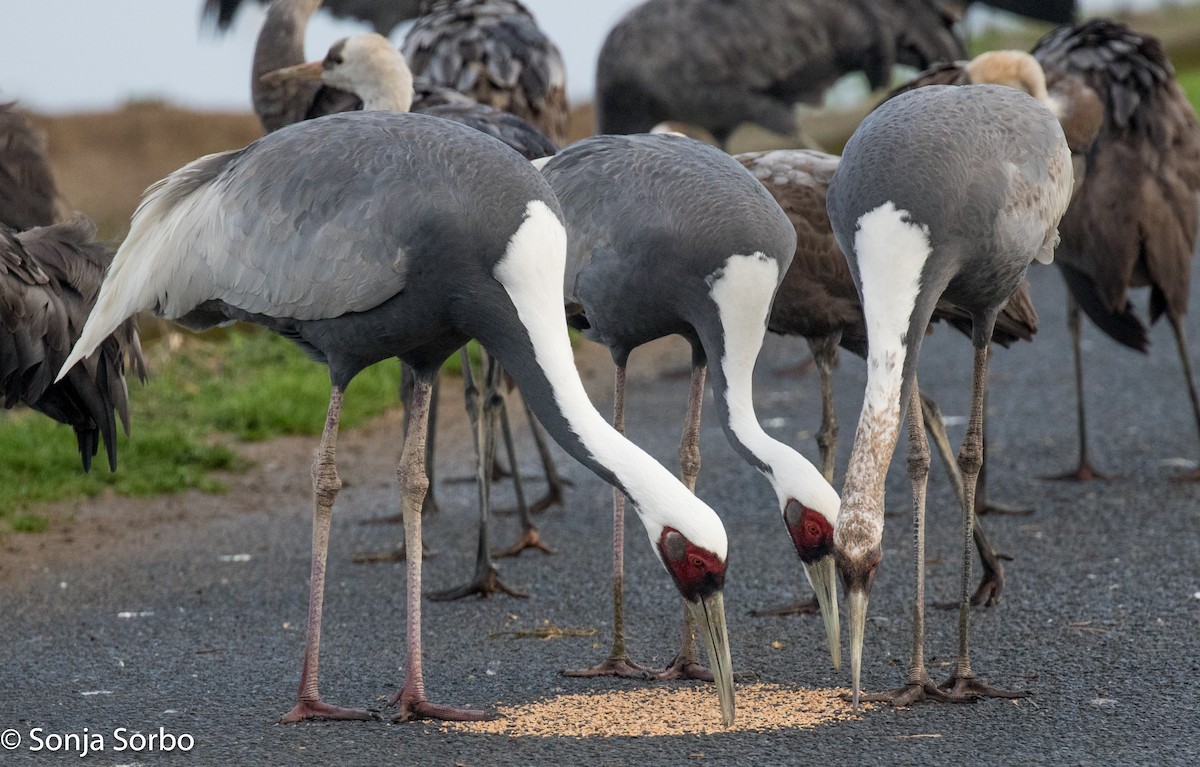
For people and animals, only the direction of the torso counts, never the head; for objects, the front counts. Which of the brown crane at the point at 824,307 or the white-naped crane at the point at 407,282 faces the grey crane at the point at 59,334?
the brown crane at the point at 824,307

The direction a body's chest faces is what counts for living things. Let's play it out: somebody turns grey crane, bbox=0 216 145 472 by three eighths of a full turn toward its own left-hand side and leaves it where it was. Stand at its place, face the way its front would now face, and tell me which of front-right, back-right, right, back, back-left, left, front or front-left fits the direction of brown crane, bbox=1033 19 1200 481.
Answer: front-left

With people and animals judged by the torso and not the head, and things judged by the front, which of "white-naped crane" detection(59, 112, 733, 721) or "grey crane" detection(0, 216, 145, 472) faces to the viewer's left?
the grey crane

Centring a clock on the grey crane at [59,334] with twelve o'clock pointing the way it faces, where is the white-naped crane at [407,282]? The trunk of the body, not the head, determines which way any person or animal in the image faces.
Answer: The white-naped crane is roughly at 8 o'clock from the grey crane.

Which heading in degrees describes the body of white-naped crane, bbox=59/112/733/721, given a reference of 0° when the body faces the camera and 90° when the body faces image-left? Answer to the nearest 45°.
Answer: approximately 270°

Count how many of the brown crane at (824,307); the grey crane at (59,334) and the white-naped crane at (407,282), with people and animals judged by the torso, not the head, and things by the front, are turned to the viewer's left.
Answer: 2

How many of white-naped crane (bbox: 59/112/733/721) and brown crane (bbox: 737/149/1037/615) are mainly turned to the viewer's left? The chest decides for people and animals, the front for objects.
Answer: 1

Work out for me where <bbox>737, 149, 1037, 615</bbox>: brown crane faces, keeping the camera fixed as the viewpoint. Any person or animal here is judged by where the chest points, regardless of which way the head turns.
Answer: facing to the left of the viewer

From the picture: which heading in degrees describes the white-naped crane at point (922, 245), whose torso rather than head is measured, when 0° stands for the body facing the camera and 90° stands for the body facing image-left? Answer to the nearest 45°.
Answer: approximately 45°

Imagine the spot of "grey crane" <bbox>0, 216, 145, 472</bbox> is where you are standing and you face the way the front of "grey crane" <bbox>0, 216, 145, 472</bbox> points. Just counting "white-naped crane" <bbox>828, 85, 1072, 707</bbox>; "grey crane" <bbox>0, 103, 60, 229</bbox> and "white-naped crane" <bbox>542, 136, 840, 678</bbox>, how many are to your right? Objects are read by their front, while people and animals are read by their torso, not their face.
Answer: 1

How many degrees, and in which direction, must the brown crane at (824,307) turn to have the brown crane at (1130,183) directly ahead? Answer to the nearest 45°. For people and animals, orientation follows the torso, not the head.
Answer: approximately 135° to its right

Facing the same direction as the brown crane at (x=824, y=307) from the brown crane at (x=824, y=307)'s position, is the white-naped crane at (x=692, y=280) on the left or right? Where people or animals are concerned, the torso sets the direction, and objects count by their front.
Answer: on its left

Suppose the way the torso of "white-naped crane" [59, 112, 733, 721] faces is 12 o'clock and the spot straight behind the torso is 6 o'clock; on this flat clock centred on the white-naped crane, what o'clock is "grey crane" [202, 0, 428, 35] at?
The grey crane is roughly at 9 o'clock from the white-naped crane.

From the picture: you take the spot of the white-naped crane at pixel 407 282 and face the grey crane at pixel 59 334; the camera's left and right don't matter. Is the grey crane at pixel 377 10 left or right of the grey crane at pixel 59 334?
right

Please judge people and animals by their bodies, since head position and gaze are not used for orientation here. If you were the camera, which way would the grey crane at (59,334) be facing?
facing to the left of the viewer

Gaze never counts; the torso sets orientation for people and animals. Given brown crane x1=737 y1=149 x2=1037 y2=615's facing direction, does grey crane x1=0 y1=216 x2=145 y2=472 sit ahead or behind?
ahead

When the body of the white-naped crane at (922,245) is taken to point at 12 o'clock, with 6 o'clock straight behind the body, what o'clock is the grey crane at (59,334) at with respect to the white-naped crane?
The grey crane is roughly at 2 o'clock from the white-naped crane.
